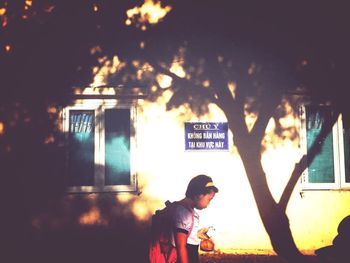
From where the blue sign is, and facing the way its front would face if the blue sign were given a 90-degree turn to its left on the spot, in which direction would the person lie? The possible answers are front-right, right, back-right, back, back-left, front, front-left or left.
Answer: right

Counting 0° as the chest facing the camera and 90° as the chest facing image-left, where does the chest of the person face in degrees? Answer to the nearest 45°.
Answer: approximately 270°

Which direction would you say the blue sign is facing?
toward the camera
